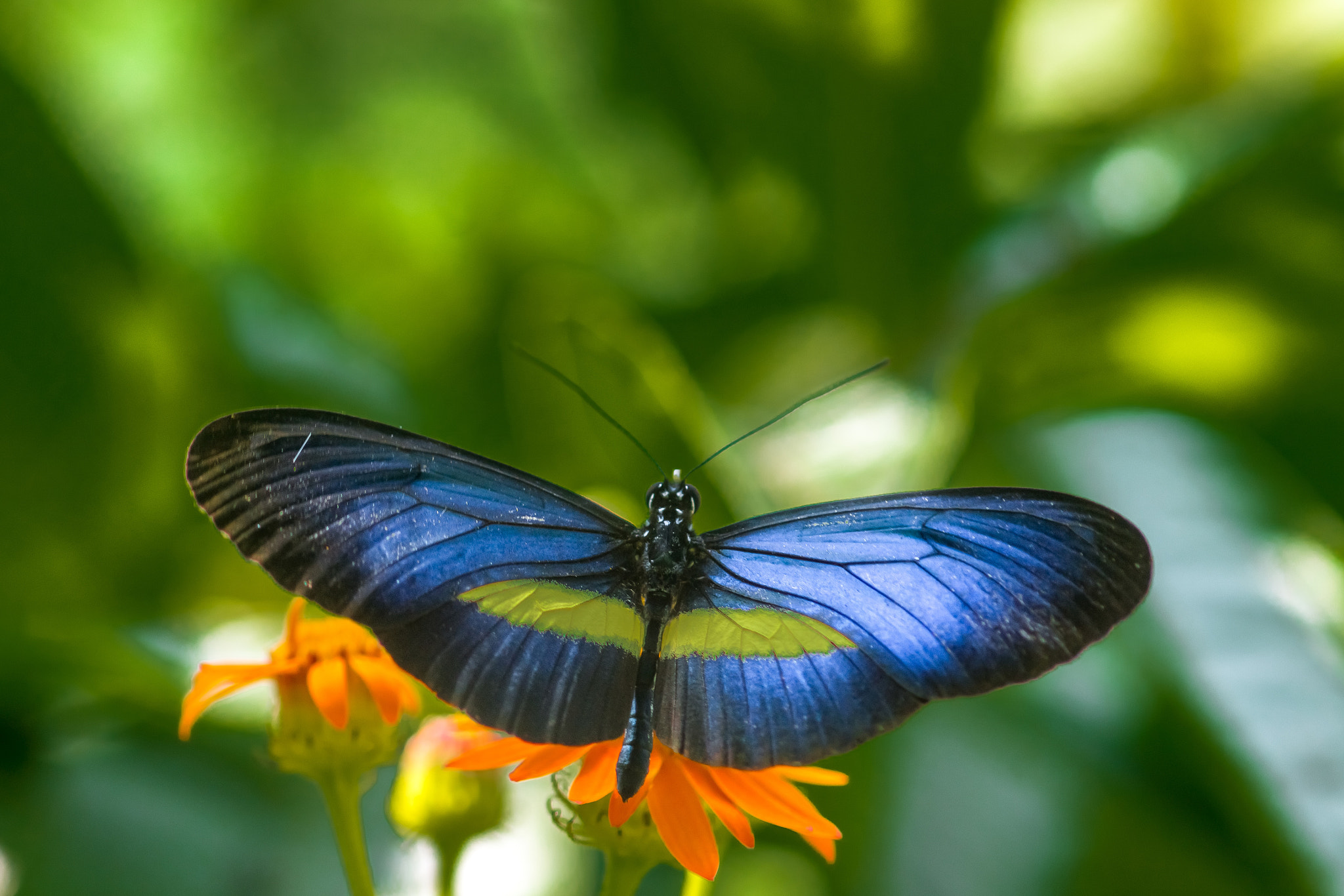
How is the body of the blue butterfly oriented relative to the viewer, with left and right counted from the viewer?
facing away from the viewer
